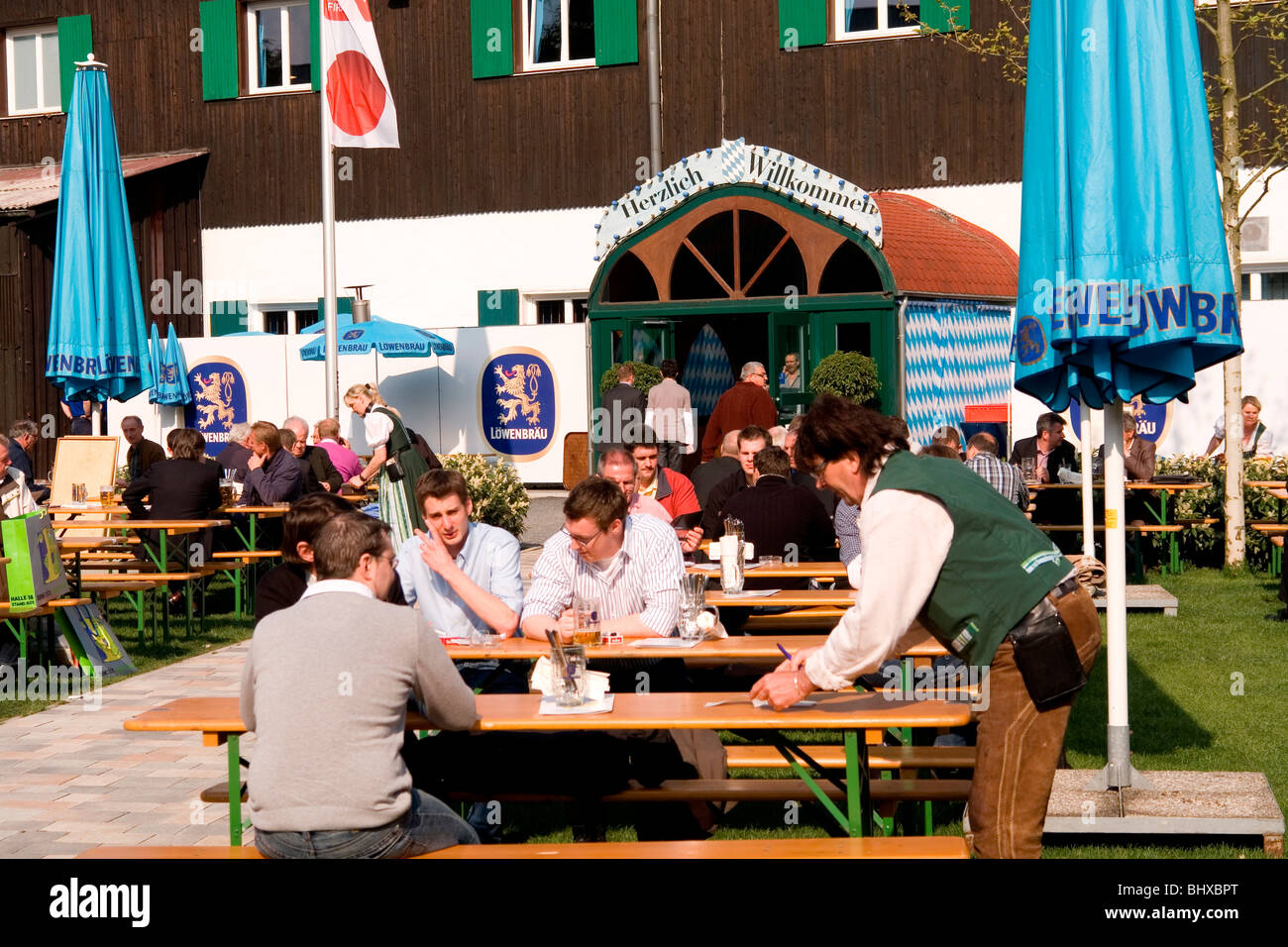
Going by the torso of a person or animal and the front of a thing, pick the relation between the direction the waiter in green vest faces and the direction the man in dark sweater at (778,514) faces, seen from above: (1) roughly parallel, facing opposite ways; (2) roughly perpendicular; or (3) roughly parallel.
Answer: roughly perpendicular

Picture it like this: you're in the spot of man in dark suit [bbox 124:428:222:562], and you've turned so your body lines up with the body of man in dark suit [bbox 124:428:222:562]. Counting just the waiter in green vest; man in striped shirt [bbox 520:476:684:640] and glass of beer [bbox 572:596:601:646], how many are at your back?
3

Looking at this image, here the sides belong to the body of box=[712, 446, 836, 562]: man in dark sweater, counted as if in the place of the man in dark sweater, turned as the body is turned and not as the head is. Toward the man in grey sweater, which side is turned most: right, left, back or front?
back

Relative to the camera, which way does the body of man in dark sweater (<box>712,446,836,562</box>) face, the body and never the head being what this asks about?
away from the camera

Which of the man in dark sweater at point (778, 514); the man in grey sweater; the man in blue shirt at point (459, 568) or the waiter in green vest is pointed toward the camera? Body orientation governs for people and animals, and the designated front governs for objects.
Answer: the man in blue shirt

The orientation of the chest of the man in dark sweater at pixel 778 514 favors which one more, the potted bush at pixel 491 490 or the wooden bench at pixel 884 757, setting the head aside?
the potted bush

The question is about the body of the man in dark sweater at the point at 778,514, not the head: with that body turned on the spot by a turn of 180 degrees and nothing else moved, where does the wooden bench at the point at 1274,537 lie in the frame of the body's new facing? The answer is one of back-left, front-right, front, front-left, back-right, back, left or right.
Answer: back-left

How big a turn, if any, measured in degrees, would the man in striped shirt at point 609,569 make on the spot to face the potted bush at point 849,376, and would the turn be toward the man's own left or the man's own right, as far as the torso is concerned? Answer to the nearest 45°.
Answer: approximately 180°

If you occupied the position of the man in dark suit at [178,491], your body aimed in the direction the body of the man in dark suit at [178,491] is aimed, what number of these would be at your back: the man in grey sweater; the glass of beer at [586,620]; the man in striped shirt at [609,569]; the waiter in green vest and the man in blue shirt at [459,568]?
5

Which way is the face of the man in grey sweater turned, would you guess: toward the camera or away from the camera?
away from the camera

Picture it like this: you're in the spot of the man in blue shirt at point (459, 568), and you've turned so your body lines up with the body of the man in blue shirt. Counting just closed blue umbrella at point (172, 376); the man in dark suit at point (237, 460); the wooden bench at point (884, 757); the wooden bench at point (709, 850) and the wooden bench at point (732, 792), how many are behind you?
2

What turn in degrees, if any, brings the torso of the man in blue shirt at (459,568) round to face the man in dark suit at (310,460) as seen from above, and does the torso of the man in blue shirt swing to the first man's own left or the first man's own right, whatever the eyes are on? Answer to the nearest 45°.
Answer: approximately 180°

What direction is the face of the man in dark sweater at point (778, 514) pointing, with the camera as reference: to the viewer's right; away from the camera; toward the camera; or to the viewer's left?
away from the camera

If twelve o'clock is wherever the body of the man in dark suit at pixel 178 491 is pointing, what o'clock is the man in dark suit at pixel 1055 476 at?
the man in dark suit at pixel 1055 476 is roughly at 3 o'clock from the man in dark suit at pixel 178 491.

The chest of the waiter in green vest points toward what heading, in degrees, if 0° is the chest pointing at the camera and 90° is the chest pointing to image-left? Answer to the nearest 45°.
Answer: approximately 90°

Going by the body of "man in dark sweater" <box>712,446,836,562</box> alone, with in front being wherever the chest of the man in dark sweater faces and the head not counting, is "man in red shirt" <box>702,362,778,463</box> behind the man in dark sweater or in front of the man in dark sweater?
in front

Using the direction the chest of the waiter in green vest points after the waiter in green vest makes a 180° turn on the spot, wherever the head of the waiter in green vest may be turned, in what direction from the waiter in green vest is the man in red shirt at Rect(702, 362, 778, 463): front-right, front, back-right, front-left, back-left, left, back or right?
left

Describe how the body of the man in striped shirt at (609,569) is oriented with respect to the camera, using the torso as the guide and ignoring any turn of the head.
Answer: toward the camera
